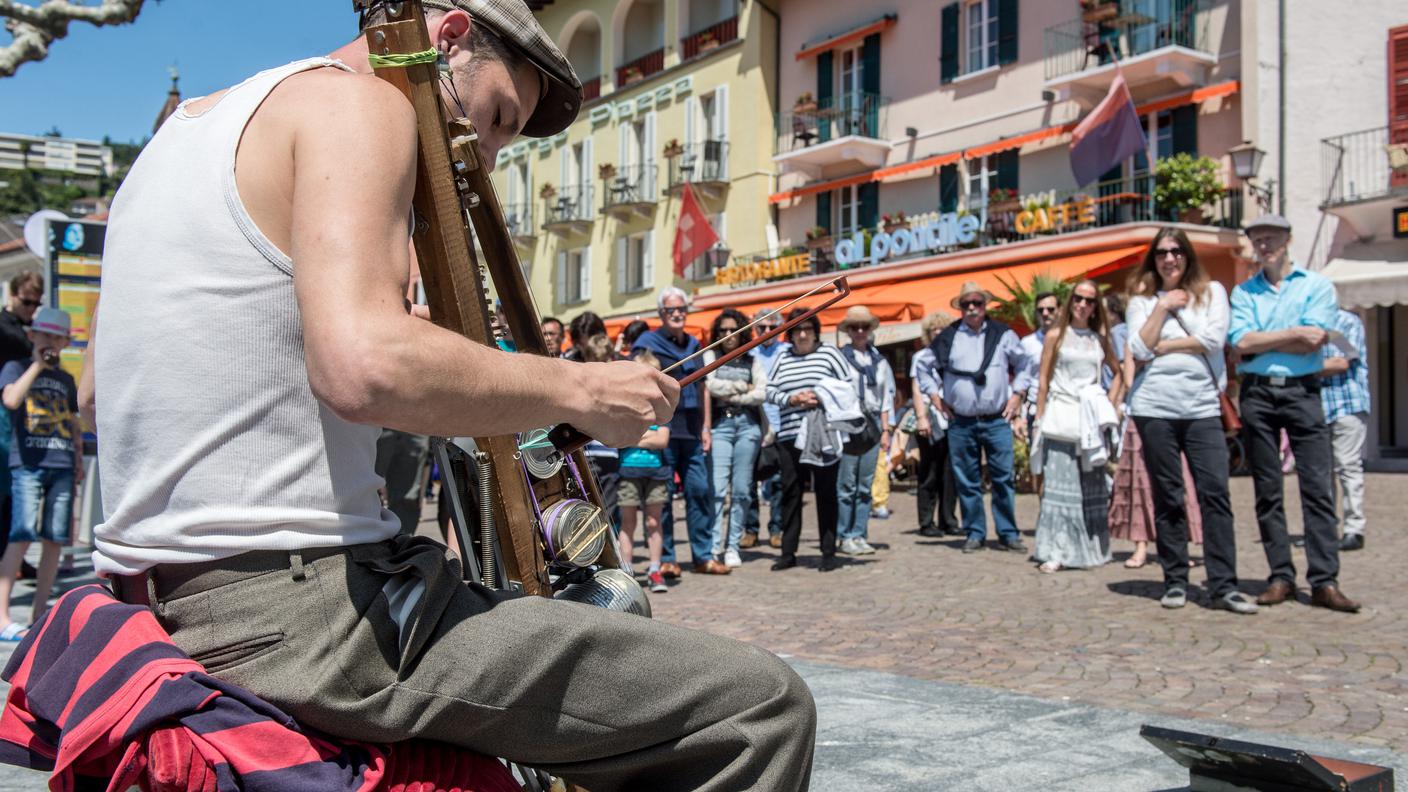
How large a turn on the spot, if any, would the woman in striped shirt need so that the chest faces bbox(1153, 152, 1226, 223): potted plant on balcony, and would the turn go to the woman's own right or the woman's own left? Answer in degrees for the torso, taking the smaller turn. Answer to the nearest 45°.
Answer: approximately 135° to the woman's own left

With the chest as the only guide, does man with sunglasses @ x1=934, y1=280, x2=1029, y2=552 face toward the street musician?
yes

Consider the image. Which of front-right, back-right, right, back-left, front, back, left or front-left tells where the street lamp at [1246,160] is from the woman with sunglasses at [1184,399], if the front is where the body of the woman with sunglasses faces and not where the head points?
back

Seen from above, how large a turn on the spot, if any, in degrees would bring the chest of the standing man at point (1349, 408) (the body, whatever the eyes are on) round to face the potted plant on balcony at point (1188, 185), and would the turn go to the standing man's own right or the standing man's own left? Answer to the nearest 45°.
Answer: approximately 135° to the standing man's own right

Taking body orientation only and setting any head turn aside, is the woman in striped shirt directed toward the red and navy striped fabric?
yes

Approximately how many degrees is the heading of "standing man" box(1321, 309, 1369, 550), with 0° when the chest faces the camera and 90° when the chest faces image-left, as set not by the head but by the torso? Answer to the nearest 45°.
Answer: approximately 45°

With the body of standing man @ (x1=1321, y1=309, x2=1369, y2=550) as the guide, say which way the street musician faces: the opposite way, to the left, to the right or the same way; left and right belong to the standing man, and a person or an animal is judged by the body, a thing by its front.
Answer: the opposite way

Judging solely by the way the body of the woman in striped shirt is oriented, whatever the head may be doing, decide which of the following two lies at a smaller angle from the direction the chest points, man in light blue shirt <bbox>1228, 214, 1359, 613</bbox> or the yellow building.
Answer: the man in light blue shirt

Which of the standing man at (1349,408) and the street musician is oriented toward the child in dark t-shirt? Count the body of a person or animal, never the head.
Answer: the standing man

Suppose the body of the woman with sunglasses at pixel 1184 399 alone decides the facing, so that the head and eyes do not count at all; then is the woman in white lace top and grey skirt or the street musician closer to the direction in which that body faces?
the street musician
